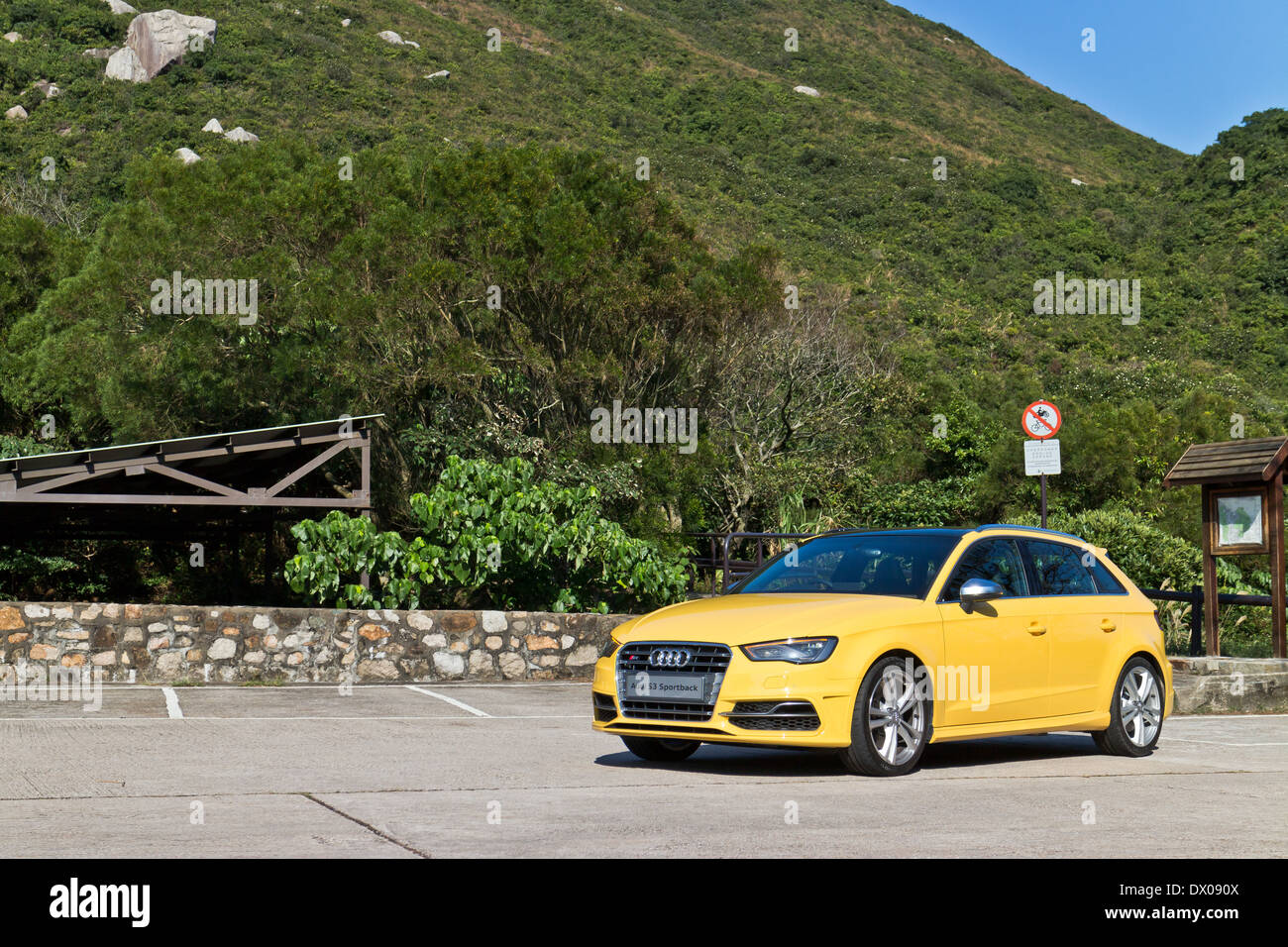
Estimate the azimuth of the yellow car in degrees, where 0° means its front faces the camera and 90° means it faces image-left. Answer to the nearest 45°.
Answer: approximately 45°

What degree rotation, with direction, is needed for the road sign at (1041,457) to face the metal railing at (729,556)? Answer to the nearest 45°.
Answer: approximately 135° to its right

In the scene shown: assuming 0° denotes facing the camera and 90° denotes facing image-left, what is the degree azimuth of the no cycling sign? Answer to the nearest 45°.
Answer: approximately 0°

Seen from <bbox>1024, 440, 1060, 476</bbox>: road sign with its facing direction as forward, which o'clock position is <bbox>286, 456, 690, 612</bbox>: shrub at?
The shrub is roughly at 3 o'clock from the road sign.

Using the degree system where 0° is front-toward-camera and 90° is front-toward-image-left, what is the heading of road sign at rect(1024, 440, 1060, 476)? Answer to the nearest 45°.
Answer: approximately 0°

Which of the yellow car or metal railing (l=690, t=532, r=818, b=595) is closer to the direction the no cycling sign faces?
the yellow car

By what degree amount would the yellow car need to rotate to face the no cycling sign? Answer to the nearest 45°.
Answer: approximately 135° to its right
